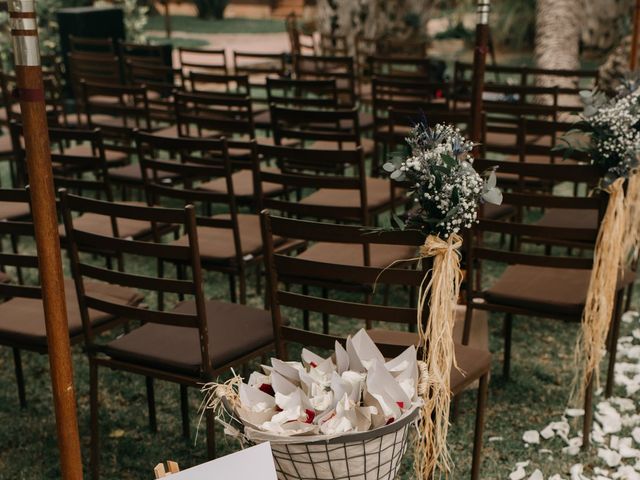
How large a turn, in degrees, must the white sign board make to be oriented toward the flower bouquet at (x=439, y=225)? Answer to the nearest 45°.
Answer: approximately 135° to its left

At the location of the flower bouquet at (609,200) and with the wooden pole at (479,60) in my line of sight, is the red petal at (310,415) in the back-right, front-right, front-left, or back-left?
back-left

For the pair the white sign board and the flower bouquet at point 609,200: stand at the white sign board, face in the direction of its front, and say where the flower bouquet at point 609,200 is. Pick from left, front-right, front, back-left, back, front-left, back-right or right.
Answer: back-left

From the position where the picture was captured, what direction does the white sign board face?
facing the viewer

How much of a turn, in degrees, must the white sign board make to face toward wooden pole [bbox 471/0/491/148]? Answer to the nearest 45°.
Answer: approximately 135° to its left
